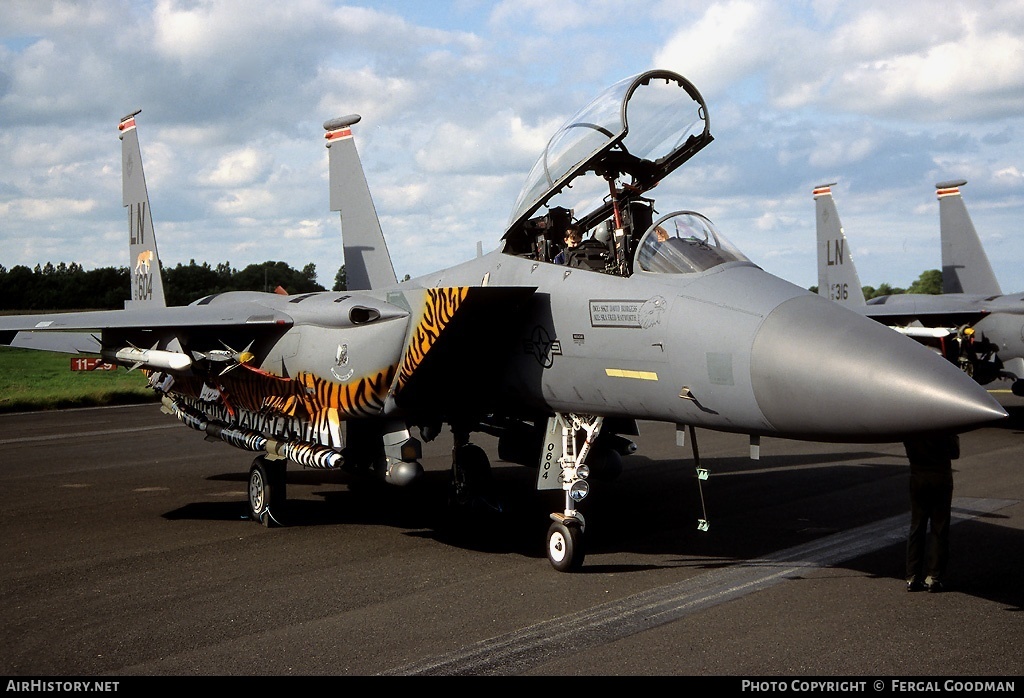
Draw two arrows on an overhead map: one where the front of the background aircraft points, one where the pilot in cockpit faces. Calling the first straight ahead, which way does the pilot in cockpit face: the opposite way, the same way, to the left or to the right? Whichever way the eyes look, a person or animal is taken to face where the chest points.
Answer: the same way

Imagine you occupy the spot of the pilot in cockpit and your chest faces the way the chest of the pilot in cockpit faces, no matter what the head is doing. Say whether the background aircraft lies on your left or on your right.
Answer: on your left

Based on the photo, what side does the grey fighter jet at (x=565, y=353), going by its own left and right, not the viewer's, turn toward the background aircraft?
left

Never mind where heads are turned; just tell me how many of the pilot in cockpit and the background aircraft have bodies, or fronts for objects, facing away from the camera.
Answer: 0

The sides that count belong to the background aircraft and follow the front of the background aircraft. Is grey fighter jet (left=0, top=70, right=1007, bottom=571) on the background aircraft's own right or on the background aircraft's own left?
on the background aircraft's own right

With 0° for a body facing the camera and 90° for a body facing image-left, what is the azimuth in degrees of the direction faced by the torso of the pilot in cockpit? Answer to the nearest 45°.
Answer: approximately 315°

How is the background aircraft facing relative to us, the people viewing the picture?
facing the viewer and to the right of the viewer

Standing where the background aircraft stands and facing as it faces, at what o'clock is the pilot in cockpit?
The pilot in cockpit is roughly at 2 o'clock from the background aircraft.

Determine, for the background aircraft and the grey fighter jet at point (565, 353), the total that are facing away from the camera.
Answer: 0
